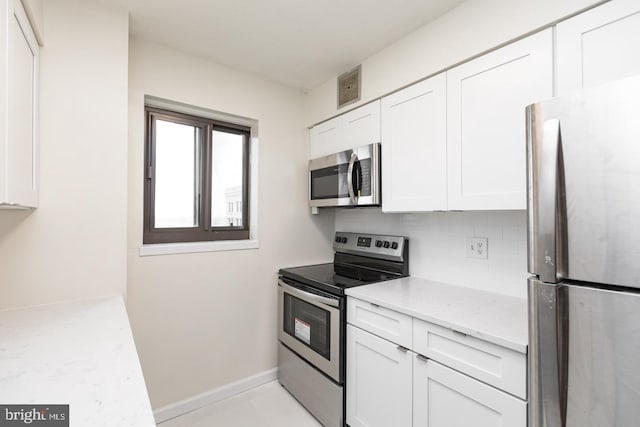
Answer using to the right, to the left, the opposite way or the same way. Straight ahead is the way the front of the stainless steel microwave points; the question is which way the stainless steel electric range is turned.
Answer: the same way

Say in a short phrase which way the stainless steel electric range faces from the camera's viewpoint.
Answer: facing the viewer and to the left of the viewer

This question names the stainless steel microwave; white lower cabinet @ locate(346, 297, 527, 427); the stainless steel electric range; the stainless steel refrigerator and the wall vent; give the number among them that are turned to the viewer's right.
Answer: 0

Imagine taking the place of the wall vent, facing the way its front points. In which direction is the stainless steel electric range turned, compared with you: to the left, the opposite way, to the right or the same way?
the same way

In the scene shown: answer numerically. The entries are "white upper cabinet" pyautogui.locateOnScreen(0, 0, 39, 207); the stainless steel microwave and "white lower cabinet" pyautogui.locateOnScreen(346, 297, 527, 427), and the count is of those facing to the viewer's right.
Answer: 1

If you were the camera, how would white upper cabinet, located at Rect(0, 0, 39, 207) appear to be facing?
facing to the right of the viewer

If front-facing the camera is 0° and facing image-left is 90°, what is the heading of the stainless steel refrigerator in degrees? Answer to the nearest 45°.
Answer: approximately 45°

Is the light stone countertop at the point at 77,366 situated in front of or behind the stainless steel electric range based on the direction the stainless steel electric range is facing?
in front

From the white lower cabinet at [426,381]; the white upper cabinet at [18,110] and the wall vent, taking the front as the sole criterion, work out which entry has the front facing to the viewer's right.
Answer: the white upper cabinet

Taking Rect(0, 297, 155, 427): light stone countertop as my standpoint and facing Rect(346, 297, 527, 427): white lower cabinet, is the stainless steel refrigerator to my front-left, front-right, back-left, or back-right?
front-right

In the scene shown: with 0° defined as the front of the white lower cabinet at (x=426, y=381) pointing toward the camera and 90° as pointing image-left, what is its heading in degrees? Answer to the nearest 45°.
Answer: approximately 45°

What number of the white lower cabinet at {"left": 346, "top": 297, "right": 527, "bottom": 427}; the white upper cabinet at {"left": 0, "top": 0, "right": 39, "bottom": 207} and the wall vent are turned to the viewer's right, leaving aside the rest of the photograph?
1

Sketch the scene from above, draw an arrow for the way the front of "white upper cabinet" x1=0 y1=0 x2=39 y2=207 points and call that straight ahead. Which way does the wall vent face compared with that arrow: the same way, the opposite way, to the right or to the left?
the opposite way

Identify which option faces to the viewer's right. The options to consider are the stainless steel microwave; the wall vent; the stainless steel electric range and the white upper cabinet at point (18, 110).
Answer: the white upper cabinet

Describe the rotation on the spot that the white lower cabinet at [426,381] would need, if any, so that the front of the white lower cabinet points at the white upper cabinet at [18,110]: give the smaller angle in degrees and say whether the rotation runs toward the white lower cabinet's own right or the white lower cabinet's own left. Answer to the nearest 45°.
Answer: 0° — it already faces it

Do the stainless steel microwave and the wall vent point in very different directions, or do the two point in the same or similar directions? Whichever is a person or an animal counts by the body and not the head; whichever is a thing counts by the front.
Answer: same or similar directions
